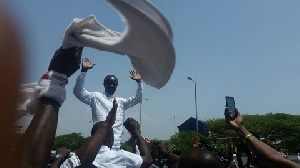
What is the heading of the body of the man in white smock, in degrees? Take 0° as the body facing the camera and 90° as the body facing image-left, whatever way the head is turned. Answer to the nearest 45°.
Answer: approximately 0°
